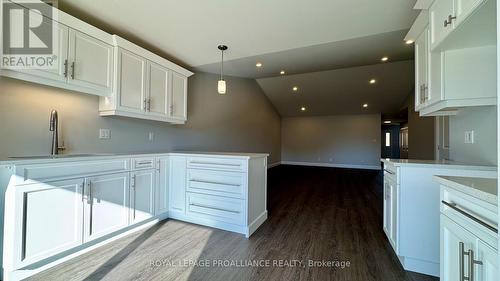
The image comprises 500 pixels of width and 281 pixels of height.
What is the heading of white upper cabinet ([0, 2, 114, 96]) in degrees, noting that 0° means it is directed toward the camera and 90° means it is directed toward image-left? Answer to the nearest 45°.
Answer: approximately 315°

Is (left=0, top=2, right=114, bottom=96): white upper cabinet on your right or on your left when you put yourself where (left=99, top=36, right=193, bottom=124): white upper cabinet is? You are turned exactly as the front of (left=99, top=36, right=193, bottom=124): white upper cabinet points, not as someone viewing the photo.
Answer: on your right

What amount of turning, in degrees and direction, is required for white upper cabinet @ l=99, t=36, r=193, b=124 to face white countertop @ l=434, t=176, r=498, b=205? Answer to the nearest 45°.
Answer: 0° — it already faces it

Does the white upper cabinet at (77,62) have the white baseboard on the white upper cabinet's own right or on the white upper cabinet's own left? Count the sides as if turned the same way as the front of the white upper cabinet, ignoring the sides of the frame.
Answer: on the white upper cabinet's own left

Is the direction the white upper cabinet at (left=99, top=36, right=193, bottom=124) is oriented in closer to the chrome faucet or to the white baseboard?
the white baseboard

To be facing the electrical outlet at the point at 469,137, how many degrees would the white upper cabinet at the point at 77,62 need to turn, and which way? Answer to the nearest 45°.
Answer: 0° — it already faces it

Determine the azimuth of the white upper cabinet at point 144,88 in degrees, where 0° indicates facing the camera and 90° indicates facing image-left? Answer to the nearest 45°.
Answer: approximately 315°

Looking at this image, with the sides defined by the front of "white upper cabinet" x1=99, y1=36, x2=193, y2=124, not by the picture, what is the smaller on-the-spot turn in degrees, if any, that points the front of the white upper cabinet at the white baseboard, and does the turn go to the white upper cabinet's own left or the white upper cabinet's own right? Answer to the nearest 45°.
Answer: approximately 90° to the white upper cabinet's own left
